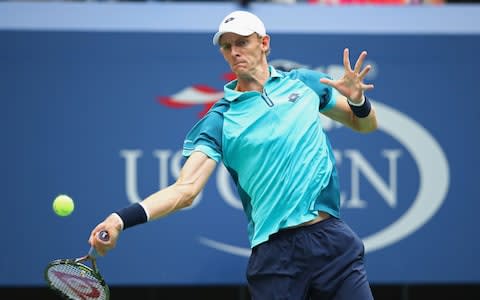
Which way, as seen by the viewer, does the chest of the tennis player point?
toward the camera
